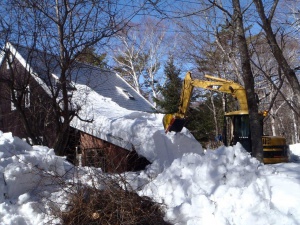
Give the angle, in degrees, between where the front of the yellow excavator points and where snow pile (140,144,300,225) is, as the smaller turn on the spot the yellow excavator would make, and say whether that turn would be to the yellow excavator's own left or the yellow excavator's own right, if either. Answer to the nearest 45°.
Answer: approximately 90° to the yellow excavator's own left

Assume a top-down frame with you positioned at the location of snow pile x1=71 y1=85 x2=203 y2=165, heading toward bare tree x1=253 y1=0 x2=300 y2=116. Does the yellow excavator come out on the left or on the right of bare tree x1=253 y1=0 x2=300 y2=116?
left

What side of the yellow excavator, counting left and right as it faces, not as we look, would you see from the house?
front

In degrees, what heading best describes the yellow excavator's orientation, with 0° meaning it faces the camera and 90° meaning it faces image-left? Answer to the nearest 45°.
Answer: approximately 90°

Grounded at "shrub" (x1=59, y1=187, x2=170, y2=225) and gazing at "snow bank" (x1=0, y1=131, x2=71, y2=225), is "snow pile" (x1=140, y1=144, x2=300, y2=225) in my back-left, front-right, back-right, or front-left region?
back-right

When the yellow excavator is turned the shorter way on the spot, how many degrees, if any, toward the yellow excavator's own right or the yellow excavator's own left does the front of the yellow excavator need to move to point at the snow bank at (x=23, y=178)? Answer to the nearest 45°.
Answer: approximately 45° to the yellow excavator's own left

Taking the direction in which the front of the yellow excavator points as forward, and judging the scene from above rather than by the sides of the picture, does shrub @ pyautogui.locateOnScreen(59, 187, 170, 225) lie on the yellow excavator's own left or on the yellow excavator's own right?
on the yellow excavator's own left

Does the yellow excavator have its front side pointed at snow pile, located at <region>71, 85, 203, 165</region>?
yes
